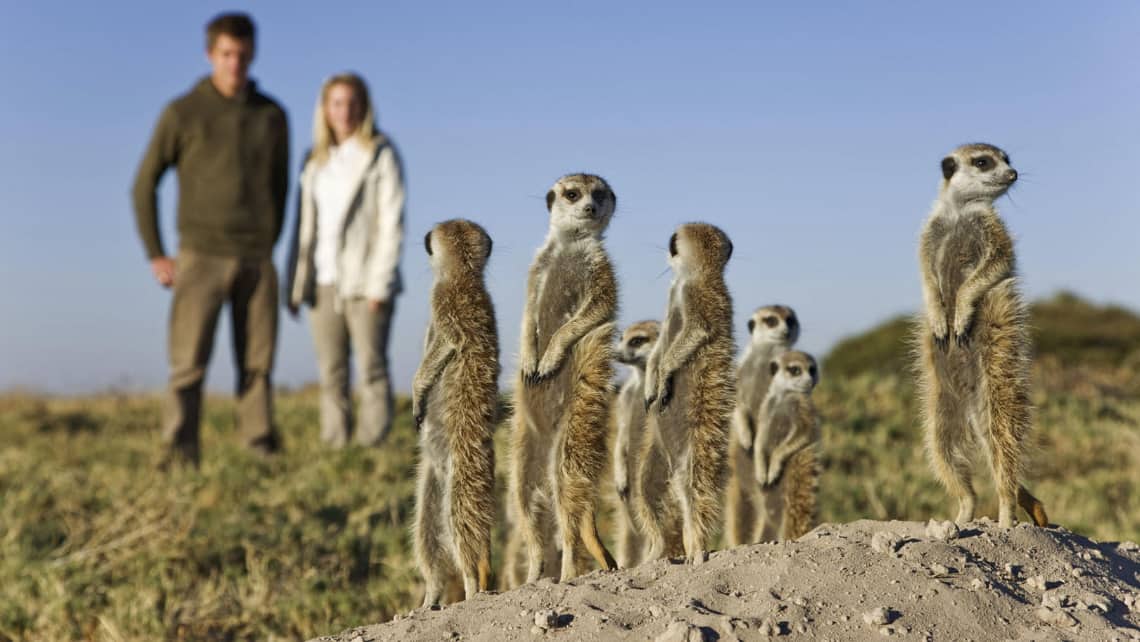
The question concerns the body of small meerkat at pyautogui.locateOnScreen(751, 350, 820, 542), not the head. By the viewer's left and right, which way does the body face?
facing the viewer and to the left of the viewer

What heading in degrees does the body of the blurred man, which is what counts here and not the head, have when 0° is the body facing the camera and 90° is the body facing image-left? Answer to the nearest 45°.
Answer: approximately 0°

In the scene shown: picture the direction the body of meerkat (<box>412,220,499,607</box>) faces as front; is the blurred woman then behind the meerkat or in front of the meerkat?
in front

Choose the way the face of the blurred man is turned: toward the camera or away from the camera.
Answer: toward the camera

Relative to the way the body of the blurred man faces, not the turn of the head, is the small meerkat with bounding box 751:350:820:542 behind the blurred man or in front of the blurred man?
in front

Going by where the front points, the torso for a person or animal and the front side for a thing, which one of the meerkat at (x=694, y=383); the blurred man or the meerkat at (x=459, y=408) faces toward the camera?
the blurred man

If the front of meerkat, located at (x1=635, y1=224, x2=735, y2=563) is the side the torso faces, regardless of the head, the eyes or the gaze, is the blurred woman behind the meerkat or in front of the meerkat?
in front

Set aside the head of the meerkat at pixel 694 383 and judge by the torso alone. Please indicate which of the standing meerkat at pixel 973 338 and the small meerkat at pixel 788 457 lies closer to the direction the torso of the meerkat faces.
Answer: the small meerkat

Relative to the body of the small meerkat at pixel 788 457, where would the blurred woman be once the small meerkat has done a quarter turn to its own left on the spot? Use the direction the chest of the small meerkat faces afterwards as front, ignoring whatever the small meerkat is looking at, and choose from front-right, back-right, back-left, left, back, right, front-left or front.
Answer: back

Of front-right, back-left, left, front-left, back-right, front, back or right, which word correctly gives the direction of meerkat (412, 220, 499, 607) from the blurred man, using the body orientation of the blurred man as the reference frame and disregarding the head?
front

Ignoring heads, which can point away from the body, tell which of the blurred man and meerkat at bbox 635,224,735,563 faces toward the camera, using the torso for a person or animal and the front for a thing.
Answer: the blurred man

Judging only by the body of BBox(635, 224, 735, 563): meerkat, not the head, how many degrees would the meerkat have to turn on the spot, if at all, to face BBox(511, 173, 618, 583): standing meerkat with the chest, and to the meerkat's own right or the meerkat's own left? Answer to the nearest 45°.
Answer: approximately 45° to the meerkat's own left

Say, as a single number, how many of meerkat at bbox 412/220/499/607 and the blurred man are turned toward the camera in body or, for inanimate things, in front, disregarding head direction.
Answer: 1

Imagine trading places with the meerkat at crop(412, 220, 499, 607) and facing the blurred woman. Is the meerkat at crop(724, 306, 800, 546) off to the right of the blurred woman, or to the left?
right

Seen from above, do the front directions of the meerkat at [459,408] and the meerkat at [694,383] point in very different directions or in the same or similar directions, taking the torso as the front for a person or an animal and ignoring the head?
same or similar directions

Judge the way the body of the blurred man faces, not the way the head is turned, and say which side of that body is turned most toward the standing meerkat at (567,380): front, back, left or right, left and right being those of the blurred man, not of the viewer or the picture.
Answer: front
